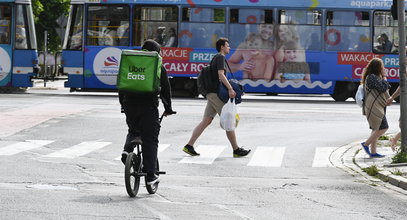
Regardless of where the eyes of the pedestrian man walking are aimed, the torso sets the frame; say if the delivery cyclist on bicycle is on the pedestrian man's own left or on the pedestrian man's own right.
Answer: on the pedestrian man's own right

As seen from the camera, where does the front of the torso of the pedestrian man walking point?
to the viewer's right

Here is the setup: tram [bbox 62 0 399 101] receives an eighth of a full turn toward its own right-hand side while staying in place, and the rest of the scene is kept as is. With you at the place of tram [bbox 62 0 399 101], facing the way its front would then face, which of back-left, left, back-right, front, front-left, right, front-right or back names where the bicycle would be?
back-left

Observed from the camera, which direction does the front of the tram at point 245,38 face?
facing to the left of the viewer

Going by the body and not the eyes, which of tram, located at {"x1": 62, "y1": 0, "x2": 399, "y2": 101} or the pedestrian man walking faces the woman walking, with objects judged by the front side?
the pedestrian man walking

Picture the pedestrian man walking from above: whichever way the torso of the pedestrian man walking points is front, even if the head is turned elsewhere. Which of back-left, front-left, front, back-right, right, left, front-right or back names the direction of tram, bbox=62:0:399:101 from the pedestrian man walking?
left

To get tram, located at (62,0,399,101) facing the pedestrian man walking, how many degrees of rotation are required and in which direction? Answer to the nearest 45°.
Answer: approximately 90° to its left

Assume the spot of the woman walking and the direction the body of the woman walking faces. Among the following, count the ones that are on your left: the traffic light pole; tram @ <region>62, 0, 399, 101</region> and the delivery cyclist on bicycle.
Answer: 1

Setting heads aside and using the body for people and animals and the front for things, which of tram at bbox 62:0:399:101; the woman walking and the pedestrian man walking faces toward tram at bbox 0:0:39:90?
tram at bbox 62:0:399:101

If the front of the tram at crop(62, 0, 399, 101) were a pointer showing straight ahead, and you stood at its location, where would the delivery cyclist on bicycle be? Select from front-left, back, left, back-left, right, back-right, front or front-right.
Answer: left

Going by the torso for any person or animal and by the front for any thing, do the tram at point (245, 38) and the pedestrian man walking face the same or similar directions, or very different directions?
very different directions
